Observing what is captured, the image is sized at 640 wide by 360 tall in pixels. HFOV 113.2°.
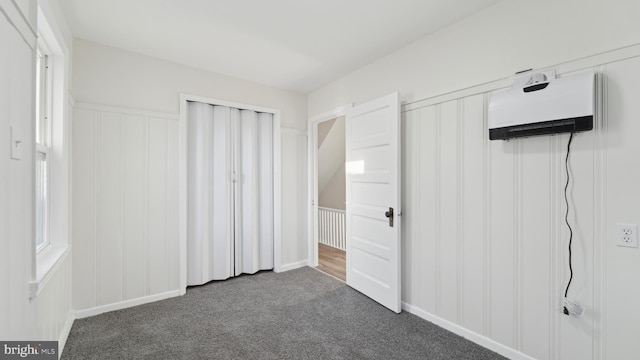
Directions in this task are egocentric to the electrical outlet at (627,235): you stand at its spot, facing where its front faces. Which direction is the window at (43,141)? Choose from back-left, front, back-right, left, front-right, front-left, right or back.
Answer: front-right

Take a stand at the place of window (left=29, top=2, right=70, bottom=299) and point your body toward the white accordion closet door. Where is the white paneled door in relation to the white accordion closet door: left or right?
right

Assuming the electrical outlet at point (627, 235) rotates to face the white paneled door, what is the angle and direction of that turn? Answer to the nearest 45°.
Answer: approximately 90° to its right

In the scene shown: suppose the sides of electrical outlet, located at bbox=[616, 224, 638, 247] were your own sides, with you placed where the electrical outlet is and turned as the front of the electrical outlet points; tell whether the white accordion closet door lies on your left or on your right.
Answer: on your right
